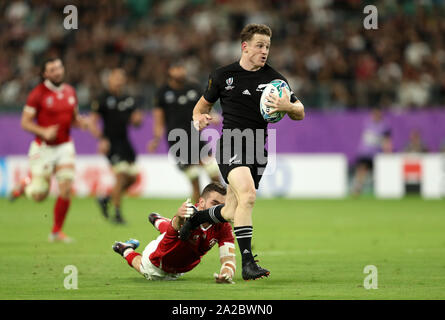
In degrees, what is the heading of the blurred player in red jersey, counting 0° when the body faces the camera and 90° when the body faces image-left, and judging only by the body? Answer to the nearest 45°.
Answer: approximately 315°

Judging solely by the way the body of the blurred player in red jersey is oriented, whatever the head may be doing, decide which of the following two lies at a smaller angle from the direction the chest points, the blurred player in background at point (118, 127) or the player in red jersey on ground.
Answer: the player in red jersey on ground

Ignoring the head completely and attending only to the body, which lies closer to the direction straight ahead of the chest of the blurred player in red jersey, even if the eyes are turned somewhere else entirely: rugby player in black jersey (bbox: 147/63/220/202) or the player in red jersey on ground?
the player in red jersey on ground

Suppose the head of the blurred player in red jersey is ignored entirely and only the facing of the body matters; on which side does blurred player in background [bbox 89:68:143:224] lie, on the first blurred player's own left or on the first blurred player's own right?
on the first blurred player's own left
